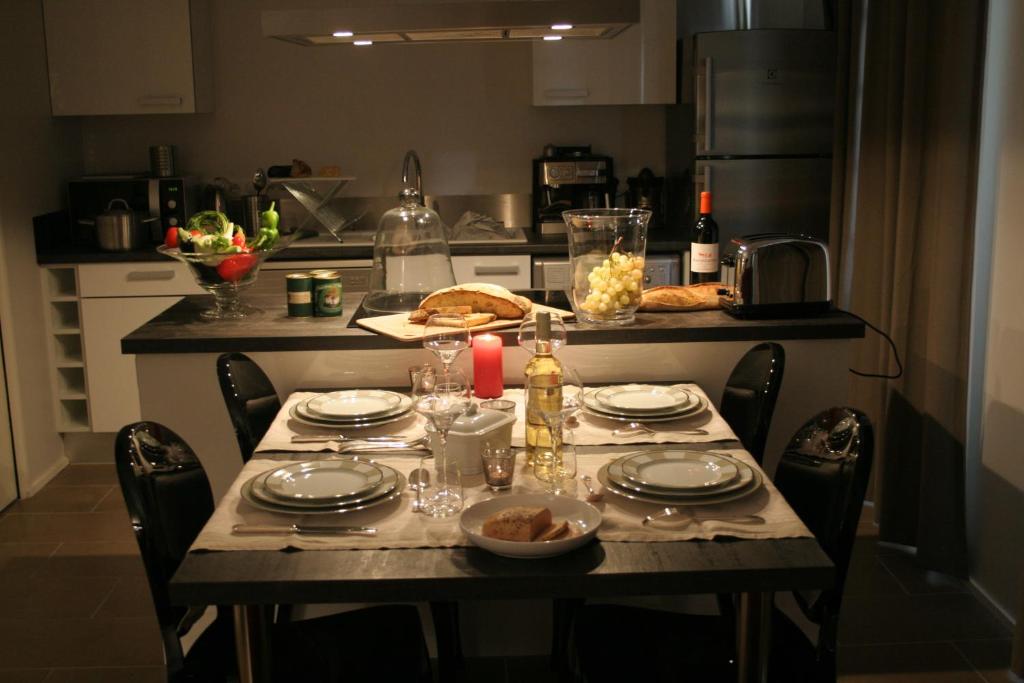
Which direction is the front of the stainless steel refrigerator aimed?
toward the camera

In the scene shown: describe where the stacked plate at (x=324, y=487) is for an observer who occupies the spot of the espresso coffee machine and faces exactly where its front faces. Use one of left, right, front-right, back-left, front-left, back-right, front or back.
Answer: front

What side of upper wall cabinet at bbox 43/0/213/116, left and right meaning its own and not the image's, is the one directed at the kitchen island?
front

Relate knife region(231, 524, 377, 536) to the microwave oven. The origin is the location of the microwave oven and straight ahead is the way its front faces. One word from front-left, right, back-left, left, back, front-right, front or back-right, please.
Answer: front

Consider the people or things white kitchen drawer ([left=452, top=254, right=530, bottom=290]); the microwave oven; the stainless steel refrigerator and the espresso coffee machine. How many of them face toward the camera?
4

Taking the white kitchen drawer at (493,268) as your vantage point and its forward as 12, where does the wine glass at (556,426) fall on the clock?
The wine glass is roughly at 12 o'clock from the white kitchen drawer.

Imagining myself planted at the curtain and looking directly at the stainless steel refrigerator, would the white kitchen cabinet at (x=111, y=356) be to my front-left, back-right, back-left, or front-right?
front-left

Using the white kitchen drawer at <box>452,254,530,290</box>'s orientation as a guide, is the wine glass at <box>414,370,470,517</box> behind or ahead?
ahead

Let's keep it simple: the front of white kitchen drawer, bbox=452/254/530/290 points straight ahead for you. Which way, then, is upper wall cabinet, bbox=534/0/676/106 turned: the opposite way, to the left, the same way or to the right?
the same way

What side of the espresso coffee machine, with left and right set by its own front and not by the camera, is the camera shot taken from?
front

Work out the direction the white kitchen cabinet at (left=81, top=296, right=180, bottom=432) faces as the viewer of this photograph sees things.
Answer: facing the viewer

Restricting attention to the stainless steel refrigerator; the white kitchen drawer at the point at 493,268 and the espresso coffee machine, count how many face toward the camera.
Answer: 3

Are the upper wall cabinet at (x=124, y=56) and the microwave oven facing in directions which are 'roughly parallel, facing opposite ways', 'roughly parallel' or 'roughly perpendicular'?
roughly parallel

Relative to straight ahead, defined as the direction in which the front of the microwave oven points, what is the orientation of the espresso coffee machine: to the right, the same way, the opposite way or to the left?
the same way

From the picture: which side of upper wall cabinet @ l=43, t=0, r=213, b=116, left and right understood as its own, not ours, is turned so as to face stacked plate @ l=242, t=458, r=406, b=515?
front
